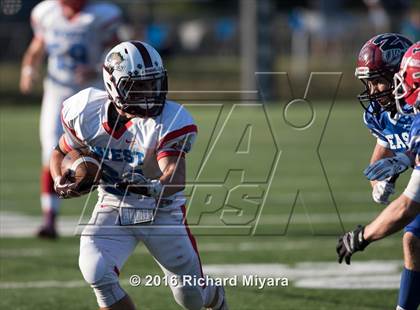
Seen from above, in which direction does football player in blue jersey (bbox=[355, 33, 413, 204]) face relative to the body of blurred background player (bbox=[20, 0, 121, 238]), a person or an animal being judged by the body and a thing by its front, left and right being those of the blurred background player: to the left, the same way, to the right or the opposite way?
to the right

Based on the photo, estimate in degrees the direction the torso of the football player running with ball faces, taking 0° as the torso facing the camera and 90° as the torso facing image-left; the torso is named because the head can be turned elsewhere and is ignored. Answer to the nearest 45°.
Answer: approximately 0°

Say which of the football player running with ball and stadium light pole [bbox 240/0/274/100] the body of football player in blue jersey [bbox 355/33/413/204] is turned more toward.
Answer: the football player running with ball

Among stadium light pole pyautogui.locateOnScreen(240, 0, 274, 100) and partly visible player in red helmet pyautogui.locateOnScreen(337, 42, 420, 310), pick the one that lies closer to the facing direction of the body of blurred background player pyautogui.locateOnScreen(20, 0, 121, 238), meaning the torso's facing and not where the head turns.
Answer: the partly visible player in red helmet

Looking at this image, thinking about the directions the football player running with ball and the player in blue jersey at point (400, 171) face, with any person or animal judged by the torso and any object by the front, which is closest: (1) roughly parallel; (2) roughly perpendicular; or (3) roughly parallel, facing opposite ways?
roughly perpendicular

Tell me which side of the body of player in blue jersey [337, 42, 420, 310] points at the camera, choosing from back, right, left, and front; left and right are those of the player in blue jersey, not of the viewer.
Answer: left

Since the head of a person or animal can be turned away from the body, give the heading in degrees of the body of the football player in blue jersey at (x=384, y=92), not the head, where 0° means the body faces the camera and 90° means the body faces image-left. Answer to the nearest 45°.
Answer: approximately 45°

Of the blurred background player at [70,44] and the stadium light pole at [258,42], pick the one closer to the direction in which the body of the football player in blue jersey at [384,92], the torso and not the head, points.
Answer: the blurred background player

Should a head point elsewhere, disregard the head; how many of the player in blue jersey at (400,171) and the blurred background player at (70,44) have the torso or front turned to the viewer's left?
1

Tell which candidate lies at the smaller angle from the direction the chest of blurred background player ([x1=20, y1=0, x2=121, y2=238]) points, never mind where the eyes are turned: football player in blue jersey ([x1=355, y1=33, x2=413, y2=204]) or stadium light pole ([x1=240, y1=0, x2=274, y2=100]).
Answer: the football player in blue jersey

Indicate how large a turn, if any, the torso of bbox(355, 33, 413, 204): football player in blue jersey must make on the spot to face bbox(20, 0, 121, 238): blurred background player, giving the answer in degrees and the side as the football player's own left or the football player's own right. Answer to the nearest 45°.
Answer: approximately 90° to the football player's own right

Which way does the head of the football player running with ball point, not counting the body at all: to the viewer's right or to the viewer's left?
to the viewer's right

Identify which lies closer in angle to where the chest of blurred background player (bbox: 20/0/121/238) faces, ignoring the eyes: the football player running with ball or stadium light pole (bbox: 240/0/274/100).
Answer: the football player running with ball
